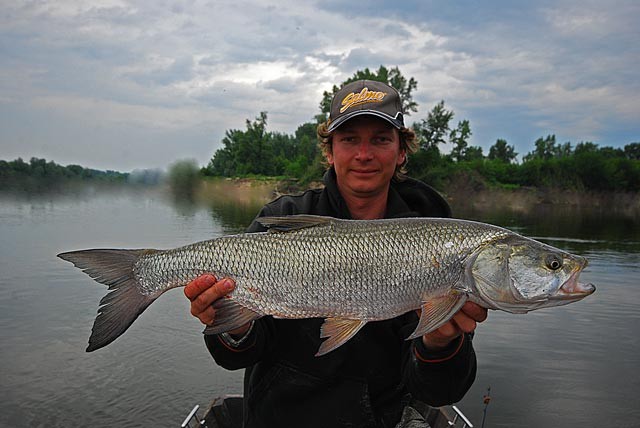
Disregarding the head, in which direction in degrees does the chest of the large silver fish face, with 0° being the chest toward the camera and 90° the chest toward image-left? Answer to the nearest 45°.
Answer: approximately 270°

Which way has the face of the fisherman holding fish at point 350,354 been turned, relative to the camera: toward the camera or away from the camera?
toward the camera

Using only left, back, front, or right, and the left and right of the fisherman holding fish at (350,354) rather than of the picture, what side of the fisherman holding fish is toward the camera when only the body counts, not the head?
front
